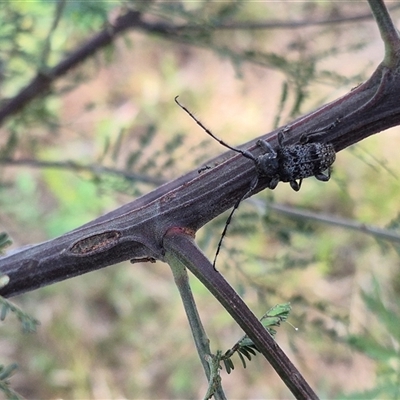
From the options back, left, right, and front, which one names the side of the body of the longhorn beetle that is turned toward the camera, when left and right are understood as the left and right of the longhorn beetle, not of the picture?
left
